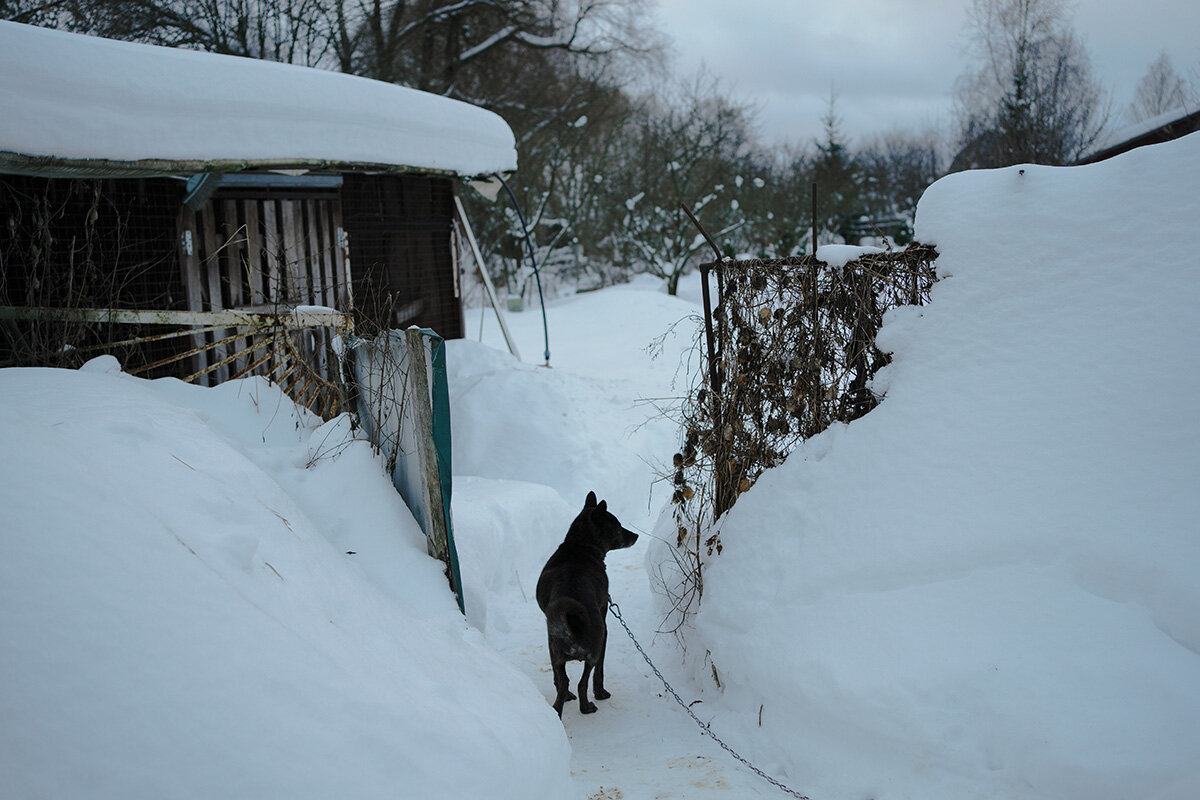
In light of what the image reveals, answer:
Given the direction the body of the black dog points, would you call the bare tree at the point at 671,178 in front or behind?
in front

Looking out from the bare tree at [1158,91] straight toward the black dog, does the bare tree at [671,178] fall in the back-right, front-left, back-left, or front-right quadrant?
front-right

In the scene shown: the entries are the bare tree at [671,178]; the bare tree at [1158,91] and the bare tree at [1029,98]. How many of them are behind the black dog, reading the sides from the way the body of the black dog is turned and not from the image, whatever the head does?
0

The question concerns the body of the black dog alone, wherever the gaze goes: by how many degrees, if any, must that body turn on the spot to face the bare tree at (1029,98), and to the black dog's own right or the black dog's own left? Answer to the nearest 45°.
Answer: approximately 45° to the black dog's own right

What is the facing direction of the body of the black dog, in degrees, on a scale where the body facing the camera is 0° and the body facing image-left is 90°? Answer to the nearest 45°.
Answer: approximately 180°

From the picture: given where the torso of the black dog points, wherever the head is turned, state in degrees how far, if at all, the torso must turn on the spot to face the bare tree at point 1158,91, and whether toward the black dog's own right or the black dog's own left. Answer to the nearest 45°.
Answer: approximately 45° to the black dog's own right

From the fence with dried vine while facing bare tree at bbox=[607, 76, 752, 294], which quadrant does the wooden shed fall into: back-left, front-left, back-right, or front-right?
front-left

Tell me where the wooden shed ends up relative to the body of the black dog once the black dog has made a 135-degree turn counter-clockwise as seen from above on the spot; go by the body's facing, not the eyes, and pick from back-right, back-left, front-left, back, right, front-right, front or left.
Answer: right
